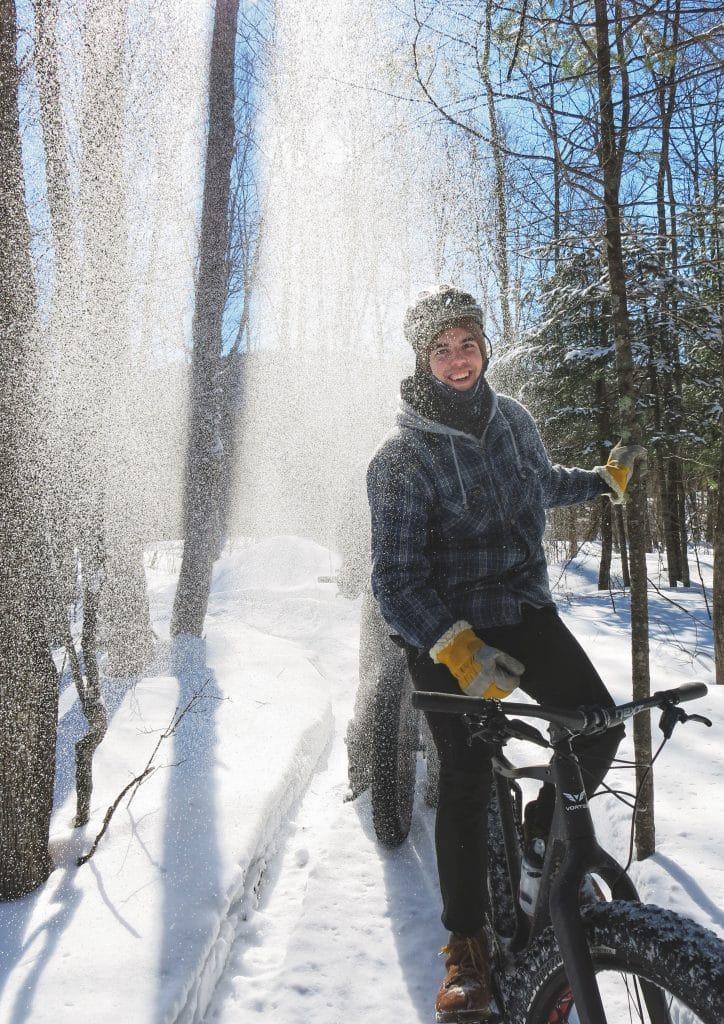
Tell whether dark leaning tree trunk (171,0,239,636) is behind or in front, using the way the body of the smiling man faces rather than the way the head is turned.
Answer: behind

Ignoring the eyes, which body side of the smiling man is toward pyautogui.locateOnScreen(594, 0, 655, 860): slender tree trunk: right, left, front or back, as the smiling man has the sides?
left

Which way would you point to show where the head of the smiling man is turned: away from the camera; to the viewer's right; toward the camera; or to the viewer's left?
toward the camera

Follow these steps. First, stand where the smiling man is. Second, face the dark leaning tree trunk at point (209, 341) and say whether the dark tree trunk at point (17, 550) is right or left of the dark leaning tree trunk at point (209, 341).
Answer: left

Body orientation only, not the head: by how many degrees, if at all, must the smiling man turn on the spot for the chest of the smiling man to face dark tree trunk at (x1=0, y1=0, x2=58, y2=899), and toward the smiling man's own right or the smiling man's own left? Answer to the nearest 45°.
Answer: approximately 135° to the smiling man's own right
